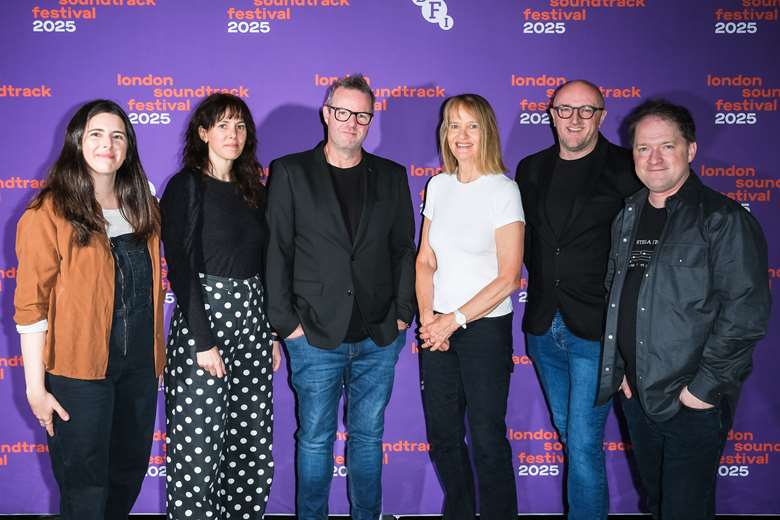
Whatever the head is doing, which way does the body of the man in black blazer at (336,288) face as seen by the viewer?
toward the camera

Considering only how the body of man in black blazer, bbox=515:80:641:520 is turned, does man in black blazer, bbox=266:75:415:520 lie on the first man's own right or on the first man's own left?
on the first man's own right

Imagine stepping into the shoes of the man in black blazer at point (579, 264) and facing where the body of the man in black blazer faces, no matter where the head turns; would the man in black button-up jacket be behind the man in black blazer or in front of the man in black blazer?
in front

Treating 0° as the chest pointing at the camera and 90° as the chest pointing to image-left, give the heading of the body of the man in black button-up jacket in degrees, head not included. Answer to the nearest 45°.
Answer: approximately 45°

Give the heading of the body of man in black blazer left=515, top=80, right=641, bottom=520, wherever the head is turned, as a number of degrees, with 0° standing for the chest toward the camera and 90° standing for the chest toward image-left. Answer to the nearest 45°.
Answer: approximately 0°

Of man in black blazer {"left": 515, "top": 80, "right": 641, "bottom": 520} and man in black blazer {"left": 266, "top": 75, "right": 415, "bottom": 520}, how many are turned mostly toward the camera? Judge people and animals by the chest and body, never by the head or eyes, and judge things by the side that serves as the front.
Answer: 2

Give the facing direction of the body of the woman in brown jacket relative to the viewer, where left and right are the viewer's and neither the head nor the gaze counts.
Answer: facing the viewer and to the right of the viewer
